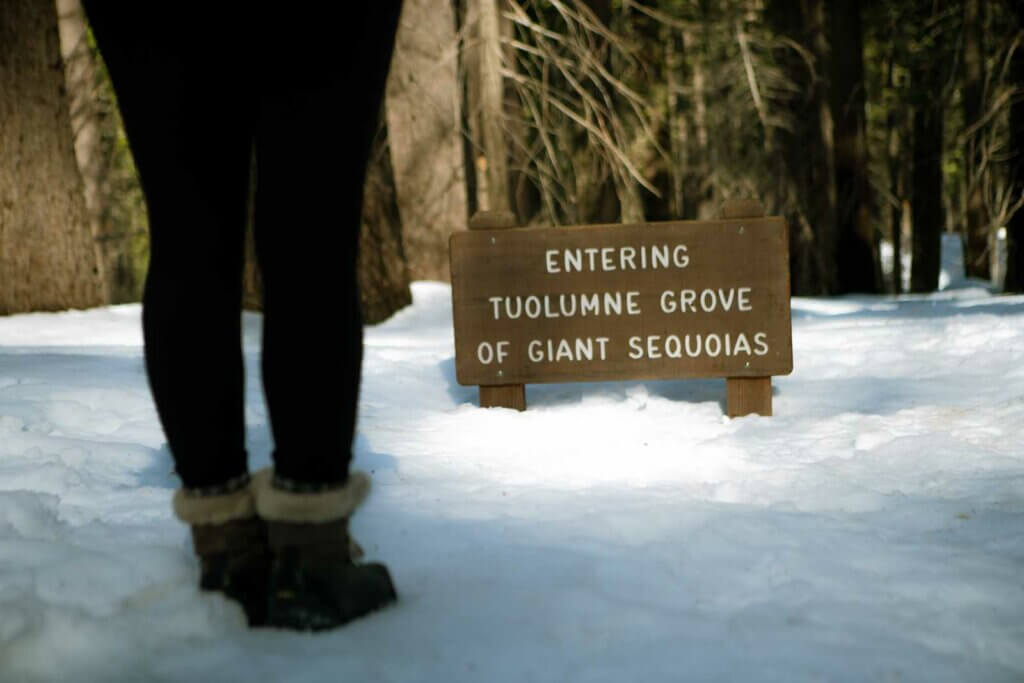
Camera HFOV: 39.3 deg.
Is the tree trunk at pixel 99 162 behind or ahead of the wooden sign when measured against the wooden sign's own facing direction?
behind

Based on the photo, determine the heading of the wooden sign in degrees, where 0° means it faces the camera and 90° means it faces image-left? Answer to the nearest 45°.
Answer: approximately 0°

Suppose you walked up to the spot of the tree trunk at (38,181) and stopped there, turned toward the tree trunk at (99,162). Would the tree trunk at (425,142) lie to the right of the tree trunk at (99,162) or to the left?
right

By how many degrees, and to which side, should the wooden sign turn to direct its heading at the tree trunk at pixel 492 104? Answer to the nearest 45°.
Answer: approximately 180°

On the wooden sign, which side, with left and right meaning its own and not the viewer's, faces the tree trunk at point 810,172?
back

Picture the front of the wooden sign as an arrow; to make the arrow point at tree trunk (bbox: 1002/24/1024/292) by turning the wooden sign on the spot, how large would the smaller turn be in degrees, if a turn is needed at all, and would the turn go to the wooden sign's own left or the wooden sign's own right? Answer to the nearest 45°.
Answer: approximately 135° to the wooden sign's own left

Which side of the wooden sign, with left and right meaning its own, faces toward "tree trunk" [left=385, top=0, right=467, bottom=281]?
back

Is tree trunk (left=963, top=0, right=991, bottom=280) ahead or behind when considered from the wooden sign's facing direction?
behind
